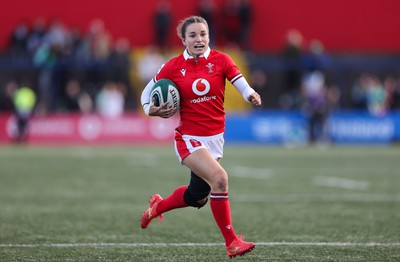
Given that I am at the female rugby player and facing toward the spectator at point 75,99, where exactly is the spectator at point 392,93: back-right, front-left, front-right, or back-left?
front-right

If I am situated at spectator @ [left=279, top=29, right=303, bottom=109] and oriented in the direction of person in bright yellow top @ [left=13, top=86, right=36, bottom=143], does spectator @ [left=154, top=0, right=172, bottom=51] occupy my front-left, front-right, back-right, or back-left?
front-right

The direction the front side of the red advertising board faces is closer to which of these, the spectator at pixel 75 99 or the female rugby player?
the female rugby player

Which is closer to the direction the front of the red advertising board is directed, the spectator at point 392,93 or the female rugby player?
the female rugby player

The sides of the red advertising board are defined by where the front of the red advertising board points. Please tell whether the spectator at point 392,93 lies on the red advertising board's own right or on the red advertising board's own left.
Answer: on the red advertising board's own left

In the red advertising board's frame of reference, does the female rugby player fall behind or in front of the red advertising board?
in front

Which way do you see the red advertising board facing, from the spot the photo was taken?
facing the viewer

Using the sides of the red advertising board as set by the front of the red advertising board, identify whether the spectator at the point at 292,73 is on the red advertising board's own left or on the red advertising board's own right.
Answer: on the red advertising board's own left

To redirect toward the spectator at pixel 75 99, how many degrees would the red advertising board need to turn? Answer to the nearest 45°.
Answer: approximately 135° to its right
